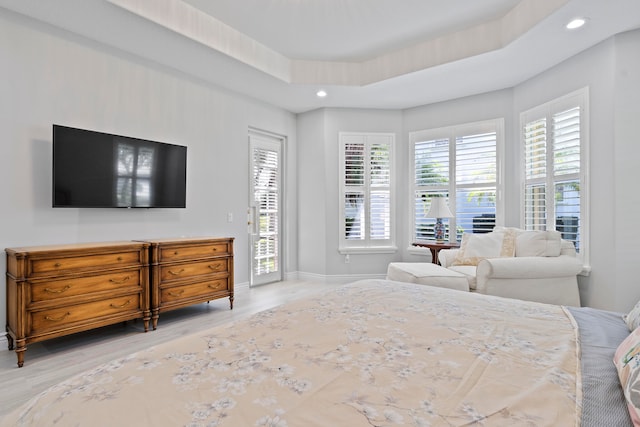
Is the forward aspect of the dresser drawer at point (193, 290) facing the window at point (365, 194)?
no

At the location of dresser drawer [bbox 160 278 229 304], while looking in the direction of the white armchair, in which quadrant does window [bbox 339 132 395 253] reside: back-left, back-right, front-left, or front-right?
front-left

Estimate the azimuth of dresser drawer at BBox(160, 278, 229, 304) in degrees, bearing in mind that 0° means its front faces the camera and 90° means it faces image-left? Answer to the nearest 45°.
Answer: approximately 315°

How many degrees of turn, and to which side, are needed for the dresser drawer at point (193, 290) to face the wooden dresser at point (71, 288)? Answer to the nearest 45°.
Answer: approximately 90° to its right

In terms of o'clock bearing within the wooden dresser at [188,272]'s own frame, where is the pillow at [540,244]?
The pillow is roughly at 11 o'clock from the wooden dresser.

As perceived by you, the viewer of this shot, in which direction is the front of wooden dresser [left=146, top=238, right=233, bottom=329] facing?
facing the viewer and to the right of the viewer

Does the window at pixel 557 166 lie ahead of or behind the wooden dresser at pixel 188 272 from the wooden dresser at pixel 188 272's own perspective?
ahead

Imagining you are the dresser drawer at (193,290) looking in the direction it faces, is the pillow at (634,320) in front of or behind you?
in front

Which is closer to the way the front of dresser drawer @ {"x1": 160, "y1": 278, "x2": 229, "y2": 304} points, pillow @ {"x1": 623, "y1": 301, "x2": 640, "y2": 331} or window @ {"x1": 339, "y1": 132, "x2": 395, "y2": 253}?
the pillow

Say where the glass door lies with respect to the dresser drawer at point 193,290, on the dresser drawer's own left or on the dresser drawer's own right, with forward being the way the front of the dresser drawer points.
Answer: on the dresser drawer's own left

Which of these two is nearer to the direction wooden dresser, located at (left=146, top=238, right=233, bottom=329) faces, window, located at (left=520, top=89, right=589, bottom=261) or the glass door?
the window

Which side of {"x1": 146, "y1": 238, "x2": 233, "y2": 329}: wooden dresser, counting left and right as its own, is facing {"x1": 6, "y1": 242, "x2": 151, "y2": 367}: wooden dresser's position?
right
